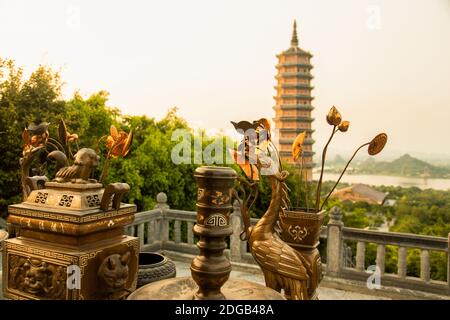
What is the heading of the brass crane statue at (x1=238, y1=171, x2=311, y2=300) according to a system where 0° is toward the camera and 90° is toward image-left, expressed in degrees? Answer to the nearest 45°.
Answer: approximately 90°

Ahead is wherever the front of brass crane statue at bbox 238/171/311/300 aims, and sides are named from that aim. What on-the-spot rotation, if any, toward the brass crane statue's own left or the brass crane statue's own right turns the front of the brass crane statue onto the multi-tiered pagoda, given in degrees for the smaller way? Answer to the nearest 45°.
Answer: approximately 90° to the brass crane statue's own right

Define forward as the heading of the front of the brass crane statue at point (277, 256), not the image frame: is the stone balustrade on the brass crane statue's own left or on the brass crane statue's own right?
on the brass crane statue's own right
